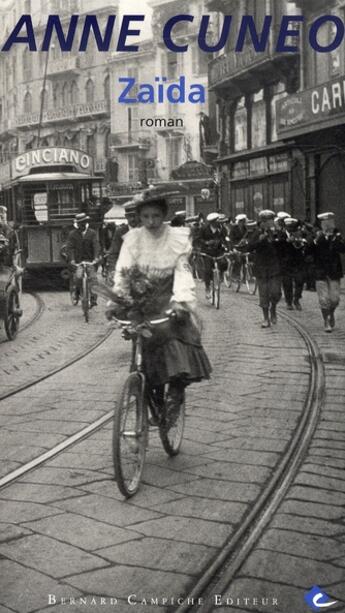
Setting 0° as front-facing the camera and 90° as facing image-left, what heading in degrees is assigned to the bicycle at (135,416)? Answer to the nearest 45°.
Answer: approximately 0°

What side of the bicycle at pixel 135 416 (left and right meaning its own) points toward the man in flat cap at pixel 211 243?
back

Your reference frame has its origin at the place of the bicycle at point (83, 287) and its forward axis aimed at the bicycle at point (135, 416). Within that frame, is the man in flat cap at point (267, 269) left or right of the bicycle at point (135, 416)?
left

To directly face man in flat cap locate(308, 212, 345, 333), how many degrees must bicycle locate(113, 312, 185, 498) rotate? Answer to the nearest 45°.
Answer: approximately 180°

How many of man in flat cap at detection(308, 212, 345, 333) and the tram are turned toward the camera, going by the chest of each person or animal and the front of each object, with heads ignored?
2

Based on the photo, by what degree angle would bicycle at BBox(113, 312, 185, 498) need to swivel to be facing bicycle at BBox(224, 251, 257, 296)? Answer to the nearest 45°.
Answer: approximately 180°
